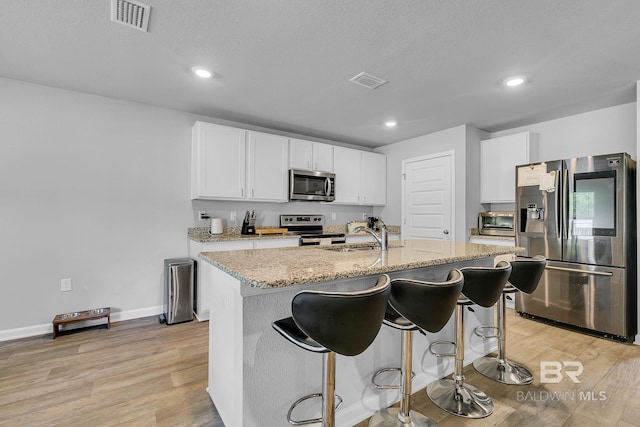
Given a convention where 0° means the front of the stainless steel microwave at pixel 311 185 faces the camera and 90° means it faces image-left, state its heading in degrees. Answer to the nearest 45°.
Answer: approximately 315°

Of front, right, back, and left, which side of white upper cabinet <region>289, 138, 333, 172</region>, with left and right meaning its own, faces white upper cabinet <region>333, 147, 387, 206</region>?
left

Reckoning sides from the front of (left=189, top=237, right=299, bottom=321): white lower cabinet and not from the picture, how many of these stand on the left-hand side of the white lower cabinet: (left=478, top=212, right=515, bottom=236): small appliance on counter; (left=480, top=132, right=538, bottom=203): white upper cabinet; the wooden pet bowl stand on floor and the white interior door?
3

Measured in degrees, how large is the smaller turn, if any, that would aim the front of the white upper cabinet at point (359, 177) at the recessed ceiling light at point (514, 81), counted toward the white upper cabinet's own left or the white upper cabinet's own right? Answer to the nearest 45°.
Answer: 0° — it already faces it
